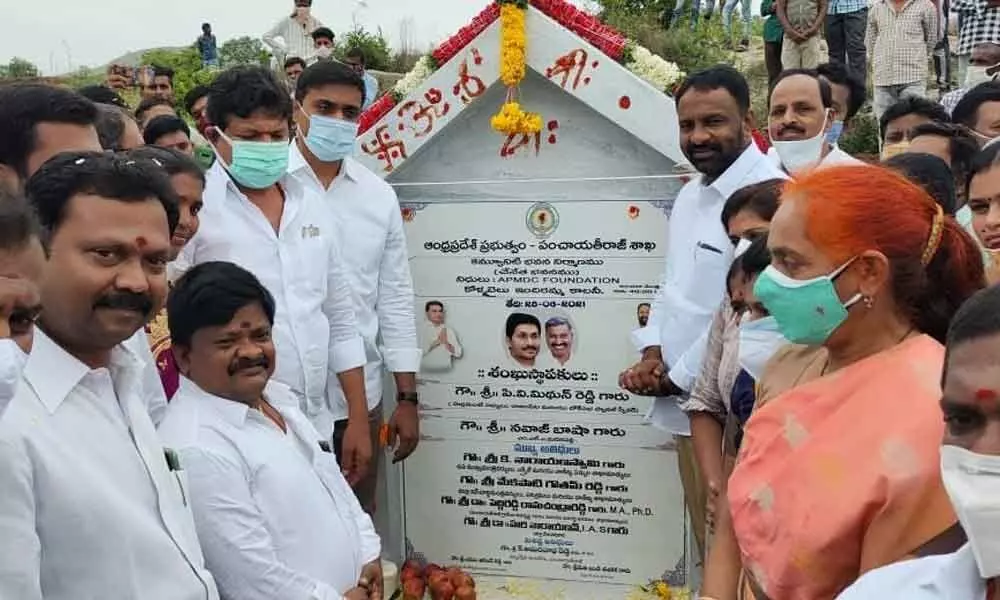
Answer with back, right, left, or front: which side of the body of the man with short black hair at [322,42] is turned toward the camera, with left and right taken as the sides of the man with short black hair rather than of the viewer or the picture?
front

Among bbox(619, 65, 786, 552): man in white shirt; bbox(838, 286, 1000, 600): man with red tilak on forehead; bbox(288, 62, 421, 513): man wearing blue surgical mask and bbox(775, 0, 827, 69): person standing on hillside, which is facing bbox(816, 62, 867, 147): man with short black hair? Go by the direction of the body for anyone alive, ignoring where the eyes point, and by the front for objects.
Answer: the person standing on hillside

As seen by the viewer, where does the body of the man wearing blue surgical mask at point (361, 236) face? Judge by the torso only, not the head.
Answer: toward the camera

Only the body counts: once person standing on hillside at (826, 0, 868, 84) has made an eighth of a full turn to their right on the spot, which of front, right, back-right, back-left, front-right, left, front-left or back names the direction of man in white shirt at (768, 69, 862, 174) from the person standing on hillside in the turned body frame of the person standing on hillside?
front-left

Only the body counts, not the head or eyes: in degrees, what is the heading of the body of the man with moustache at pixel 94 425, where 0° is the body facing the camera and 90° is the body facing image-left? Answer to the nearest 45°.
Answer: approximately 315°

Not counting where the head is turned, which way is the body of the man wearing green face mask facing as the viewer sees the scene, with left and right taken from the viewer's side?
facing the viewer and to the right of the viewer

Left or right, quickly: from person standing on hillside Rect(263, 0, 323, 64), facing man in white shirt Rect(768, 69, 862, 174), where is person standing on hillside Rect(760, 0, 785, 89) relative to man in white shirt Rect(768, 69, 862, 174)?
left

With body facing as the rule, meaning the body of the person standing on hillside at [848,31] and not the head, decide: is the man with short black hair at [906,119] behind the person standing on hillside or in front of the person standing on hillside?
in front

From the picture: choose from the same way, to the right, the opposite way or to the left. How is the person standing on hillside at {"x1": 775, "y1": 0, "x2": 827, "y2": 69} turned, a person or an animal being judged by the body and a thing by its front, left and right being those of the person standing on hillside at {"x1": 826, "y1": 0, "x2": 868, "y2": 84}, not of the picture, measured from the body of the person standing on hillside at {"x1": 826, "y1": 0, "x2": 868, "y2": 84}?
the same way

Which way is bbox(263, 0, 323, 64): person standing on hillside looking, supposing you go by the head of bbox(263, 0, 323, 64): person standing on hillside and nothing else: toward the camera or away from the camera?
toward the camera

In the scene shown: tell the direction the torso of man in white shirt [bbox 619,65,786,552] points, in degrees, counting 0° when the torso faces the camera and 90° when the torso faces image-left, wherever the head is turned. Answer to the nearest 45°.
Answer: approximately 45°

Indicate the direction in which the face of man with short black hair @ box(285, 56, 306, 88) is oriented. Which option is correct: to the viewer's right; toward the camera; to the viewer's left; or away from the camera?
toward the camera

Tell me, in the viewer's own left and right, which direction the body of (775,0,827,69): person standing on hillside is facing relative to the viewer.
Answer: facing the viewer

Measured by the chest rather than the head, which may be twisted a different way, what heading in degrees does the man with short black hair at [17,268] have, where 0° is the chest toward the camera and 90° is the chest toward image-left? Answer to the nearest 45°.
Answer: approximately 315°
